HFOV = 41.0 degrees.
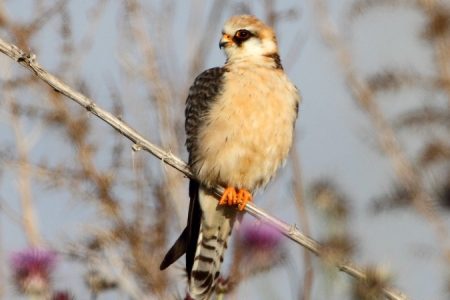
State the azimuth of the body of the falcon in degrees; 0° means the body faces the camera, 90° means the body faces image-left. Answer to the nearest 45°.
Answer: approximately 315°
